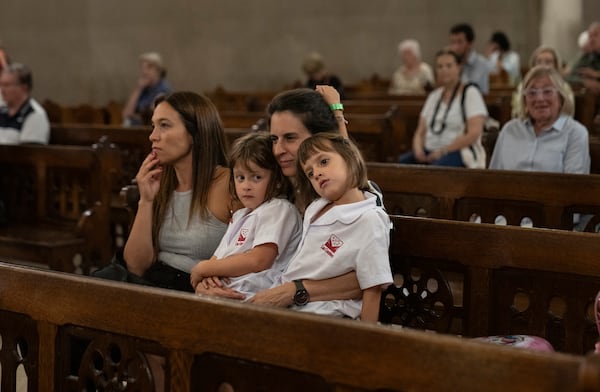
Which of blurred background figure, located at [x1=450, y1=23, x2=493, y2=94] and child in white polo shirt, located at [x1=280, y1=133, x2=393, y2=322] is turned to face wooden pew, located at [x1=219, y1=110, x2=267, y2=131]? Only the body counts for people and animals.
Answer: the blurred background figure

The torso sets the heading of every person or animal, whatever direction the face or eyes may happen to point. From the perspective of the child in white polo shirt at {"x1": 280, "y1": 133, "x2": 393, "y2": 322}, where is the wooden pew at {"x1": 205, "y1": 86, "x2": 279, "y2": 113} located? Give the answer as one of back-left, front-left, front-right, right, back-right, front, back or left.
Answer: back-right

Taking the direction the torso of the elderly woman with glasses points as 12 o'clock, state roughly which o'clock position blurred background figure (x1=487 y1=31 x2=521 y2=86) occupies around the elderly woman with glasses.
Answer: The blurred background figure is roughly at 6 o'clock from the elderly woman with glasses.

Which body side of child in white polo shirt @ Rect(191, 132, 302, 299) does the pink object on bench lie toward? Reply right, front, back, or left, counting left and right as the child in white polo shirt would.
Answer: left

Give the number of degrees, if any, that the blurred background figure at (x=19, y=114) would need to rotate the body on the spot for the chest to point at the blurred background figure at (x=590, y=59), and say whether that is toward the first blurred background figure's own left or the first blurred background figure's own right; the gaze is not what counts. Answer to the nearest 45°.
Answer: approximately 135° to the first blurred background figure's own left

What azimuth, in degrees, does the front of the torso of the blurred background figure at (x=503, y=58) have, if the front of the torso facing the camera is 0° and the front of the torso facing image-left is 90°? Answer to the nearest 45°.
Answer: approximately 45°

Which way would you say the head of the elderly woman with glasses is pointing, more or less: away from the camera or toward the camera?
toward the camera

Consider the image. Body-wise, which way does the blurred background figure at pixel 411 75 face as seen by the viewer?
toward the camera

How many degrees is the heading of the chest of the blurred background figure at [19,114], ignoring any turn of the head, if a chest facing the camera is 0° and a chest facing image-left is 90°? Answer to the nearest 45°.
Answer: approximately 45°

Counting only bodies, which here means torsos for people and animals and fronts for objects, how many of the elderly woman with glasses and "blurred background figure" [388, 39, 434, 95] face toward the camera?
2

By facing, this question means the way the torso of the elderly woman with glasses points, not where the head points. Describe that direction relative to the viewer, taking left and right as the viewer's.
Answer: facing the viewer

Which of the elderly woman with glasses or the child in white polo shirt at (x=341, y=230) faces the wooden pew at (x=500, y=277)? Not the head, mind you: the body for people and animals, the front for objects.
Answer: the elderly woman with glasses
